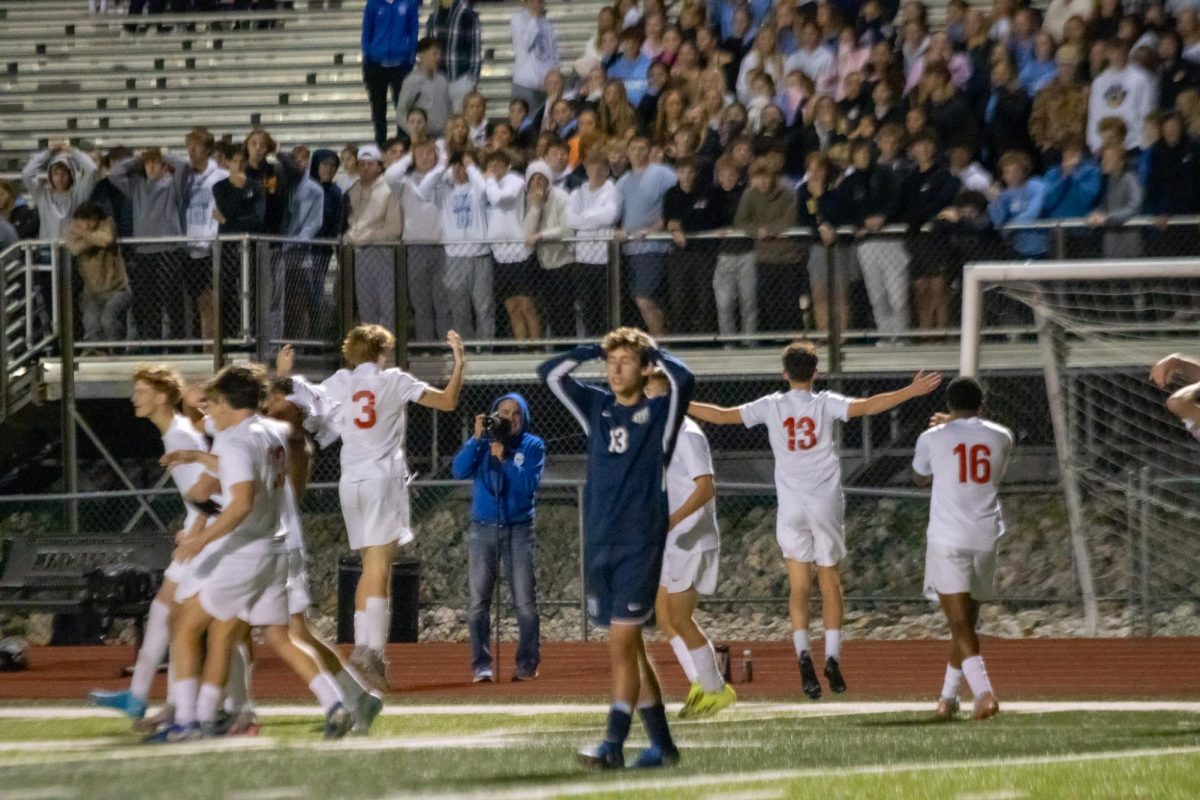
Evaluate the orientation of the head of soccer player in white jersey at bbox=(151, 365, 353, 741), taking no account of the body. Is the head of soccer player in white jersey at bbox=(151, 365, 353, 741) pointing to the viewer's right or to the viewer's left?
to the viewer's left

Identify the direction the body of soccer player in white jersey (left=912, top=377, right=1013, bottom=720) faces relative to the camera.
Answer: away from the camera

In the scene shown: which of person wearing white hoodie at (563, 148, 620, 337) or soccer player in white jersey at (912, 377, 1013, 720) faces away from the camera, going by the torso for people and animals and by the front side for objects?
the soccer player in white jersey

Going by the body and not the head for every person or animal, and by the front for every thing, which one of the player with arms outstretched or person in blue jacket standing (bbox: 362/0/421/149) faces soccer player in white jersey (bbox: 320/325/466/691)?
the person in blue jacket standing

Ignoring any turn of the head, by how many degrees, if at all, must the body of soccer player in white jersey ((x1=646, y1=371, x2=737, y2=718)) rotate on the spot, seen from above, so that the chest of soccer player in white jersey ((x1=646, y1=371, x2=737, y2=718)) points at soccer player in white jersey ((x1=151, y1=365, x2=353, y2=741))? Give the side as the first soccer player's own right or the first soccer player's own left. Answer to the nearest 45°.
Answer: approximately 45° to the first soccer player's own left

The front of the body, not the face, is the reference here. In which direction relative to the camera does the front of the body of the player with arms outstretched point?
away from the camera

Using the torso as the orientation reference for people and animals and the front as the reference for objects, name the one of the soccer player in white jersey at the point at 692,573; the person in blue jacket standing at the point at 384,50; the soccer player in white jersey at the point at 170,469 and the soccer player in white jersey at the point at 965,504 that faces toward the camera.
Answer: the person in blue jacket standing
